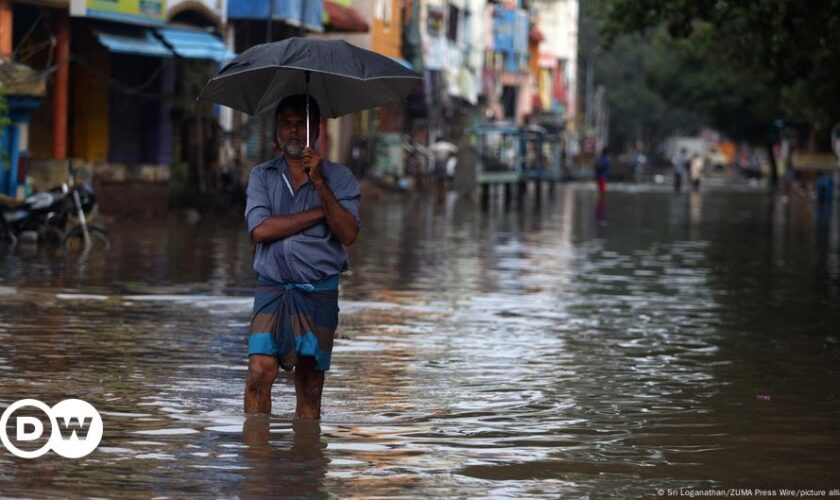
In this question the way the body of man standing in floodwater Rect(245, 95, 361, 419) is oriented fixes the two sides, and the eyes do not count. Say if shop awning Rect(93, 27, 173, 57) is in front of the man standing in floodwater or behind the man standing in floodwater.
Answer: behind

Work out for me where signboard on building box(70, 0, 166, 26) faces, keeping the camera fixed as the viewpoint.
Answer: facing the viewer and to the right of the viewer

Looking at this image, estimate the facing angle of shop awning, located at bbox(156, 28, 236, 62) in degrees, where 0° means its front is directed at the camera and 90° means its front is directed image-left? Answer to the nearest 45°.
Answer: approximately 315°

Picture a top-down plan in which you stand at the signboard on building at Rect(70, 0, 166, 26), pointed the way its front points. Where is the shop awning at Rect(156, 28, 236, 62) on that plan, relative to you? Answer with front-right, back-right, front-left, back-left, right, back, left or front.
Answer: left

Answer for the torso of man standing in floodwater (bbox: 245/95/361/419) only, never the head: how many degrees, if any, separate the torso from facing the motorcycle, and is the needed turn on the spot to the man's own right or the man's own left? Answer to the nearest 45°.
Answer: approximately 180°

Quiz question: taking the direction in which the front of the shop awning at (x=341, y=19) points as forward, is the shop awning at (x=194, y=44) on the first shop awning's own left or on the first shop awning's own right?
on the first shop awning's own right

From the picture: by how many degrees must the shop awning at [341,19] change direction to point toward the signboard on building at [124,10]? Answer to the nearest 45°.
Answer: approximately 45° to its right

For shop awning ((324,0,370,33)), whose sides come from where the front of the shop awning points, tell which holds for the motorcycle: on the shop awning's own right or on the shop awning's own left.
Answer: on the shop awning's own right

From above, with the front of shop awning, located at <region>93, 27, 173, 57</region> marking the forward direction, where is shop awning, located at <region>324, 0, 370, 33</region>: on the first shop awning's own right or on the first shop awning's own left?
on the first shop awning's own left

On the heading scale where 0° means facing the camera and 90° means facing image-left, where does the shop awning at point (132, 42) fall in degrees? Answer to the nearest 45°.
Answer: approximately 315°

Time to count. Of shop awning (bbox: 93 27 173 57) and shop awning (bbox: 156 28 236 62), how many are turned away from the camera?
0

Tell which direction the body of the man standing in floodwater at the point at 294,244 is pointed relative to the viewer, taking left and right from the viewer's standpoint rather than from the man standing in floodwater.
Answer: facing the viewer

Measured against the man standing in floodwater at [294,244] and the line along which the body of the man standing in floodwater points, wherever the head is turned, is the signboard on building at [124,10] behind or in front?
behind
